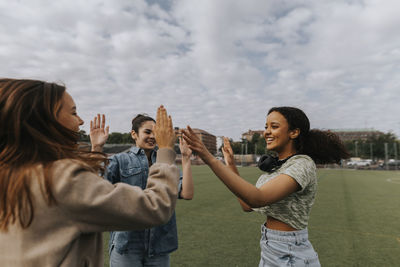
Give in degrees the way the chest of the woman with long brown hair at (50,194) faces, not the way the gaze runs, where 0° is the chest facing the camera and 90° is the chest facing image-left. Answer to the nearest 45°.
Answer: approximately 225°

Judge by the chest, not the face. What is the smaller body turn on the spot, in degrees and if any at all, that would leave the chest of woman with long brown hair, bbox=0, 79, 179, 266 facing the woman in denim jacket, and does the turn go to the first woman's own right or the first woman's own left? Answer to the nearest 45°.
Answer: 0° — they already face them

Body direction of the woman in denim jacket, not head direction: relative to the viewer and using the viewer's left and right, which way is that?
facing the viewer and to the right of the viewer

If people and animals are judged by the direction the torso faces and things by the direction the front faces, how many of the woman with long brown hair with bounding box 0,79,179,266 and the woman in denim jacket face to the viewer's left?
0

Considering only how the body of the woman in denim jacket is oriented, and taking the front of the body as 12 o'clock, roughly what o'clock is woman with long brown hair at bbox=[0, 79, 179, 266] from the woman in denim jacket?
The woman with long brown hair is roughly at 2 o'clock from the woman in denim jacket.

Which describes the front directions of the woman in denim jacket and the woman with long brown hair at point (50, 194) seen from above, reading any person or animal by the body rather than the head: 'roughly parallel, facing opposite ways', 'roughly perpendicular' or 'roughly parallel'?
roughly perpendicular

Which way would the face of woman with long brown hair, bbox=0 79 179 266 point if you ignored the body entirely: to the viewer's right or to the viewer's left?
to the viewer's right
